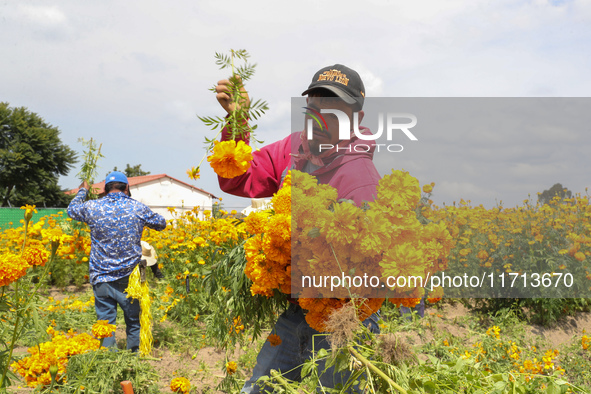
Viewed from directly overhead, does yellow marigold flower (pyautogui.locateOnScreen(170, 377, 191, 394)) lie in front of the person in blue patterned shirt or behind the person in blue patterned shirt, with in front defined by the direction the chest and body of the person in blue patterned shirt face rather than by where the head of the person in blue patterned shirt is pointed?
behind

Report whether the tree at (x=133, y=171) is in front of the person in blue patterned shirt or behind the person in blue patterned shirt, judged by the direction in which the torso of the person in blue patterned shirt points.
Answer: in front

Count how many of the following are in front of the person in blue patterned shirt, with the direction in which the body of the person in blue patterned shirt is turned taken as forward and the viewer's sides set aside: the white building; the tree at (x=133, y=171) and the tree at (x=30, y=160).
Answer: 3

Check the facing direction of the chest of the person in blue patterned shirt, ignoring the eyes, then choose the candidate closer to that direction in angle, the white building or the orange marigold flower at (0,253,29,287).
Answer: the white building

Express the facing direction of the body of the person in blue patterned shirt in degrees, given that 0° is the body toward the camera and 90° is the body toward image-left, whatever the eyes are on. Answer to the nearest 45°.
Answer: approximately 180°

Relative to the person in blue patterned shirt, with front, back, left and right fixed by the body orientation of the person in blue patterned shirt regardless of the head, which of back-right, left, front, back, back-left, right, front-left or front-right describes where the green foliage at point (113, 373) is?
back

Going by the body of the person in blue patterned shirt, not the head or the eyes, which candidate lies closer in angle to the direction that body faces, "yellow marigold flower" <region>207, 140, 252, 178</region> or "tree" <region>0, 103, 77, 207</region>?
the tree

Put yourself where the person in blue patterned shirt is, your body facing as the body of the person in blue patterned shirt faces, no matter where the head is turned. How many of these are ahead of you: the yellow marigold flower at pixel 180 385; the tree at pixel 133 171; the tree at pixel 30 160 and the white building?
3

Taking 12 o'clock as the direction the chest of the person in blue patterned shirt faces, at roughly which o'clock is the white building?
The white building is roughly at 12 o'clock from the person in blue patterned shirt.

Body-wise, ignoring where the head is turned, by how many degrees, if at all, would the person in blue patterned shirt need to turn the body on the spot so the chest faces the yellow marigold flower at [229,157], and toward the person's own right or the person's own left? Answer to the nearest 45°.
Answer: approximately 180°

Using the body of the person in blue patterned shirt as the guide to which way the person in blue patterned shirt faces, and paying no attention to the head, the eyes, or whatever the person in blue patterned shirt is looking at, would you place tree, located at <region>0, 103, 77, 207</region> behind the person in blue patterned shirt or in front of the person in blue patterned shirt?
in front

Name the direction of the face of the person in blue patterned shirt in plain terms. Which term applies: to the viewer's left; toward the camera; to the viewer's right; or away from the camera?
away from the camera
